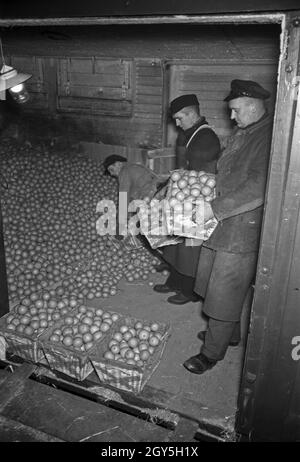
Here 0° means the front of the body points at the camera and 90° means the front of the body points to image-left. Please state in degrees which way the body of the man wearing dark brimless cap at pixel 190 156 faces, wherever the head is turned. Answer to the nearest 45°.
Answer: approximately 90°

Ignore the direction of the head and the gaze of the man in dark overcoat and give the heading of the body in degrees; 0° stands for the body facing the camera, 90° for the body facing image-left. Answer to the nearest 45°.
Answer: approximately 90°

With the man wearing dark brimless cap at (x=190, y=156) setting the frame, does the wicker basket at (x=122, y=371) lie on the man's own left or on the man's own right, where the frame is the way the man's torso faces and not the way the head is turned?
on the man's own left

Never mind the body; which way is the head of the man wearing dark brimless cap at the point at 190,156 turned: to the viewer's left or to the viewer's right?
to the viewer's left

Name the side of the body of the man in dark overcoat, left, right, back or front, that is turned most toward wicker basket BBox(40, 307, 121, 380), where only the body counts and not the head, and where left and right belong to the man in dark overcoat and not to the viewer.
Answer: front

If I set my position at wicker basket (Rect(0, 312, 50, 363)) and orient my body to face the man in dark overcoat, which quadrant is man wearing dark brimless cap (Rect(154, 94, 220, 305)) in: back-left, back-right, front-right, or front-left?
front-left

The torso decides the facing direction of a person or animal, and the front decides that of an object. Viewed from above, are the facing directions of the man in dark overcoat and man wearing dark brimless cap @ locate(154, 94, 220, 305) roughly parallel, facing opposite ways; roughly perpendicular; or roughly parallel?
roughly parallel

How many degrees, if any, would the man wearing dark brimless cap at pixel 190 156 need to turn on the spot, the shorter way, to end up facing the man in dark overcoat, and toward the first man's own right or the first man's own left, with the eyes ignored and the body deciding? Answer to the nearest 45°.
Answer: approximately 90° to the first man's own left
